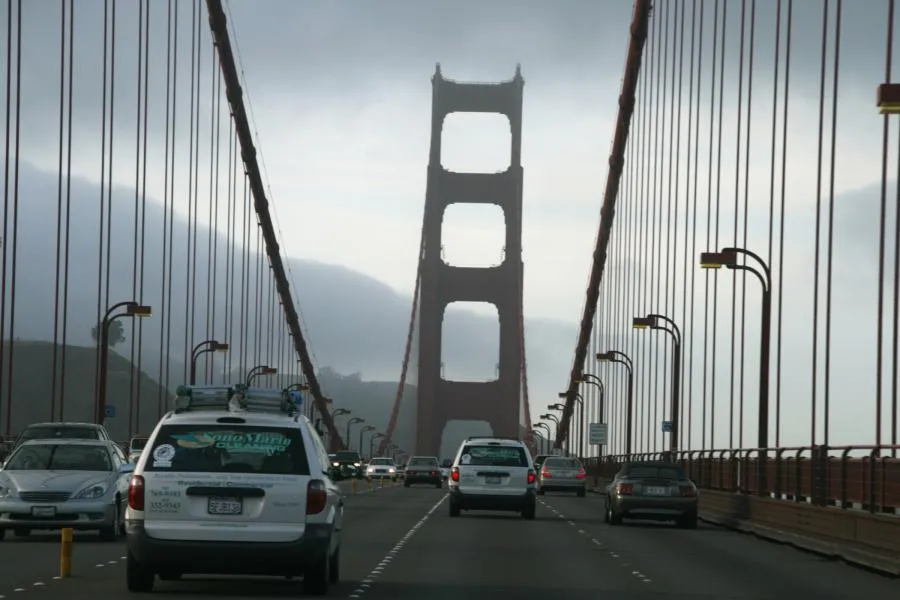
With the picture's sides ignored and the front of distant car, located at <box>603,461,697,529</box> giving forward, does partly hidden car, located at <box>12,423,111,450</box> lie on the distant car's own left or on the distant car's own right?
on the distant car's own left

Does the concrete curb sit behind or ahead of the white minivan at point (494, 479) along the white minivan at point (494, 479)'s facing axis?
behind

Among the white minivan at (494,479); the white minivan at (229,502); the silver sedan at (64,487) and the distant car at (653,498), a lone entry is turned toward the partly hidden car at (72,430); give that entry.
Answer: the white minivan at (229,502)

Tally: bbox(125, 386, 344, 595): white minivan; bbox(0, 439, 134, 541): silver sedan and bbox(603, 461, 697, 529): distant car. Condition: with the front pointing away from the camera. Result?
2

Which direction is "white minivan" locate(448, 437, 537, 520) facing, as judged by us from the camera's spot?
facing away from the viewer

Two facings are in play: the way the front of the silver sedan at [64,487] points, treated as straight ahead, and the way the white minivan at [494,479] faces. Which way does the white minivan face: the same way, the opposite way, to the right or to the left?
the opposite way

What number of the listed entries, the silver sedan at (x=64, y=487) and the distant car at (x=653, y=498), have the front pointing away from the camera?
1

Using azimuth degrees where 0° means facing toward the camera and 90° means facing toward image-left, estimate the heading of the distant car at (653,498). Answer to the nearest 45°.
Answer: approximately 180°

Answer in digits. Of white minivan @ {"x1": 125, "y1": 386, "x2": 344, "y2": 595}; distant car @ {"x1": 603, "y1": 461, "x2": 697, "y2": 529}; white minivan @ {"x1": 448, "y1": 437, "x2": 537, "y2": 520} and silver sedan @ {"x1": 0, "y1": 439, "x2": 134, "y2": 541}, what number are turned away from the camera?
3
